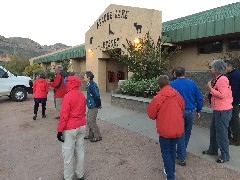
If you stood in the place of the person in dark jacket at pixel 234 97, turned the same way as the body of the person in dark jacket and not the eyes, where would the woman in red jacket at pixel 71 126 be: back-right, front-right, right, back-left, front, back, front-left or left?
front-left

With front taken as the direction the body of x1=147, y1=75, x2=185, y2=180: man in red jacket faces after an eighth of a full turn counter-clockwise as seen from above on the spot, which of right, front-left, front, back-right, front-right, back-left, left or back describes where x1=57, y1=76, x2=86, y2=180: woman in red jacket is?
front

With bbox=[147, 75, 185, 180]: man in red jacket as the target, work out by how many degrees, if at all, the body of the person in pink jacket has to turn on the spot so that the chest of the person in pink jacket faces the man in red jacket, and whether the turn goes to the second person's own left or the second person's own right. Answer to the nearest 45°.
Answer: approximately 45° to the second person's own left

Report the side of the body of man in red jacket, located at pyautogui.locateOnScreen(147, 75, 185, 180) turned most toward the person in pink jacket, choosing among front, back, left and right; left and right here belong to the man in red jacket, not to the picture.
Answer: right

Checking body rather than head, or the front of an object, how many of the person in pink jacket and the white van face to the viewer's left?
1

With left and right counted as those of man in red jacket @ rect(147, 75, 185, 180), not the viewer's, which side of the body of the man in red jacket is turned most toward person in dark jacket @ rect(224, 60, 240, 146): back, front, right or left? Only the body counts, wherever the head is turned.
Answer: right

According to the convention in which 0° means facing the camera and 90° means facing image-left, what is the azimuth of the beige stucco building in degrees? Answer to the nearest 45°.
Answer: approximately 45°

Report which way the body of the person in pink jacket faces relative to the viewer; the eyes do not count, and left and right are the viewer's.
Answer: facing to the left of the viewer

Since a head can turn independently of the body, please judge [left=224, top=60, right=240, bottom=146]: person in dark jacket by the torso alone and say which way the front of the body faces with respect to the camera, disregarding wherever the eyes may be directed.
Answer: to the viewer's left
